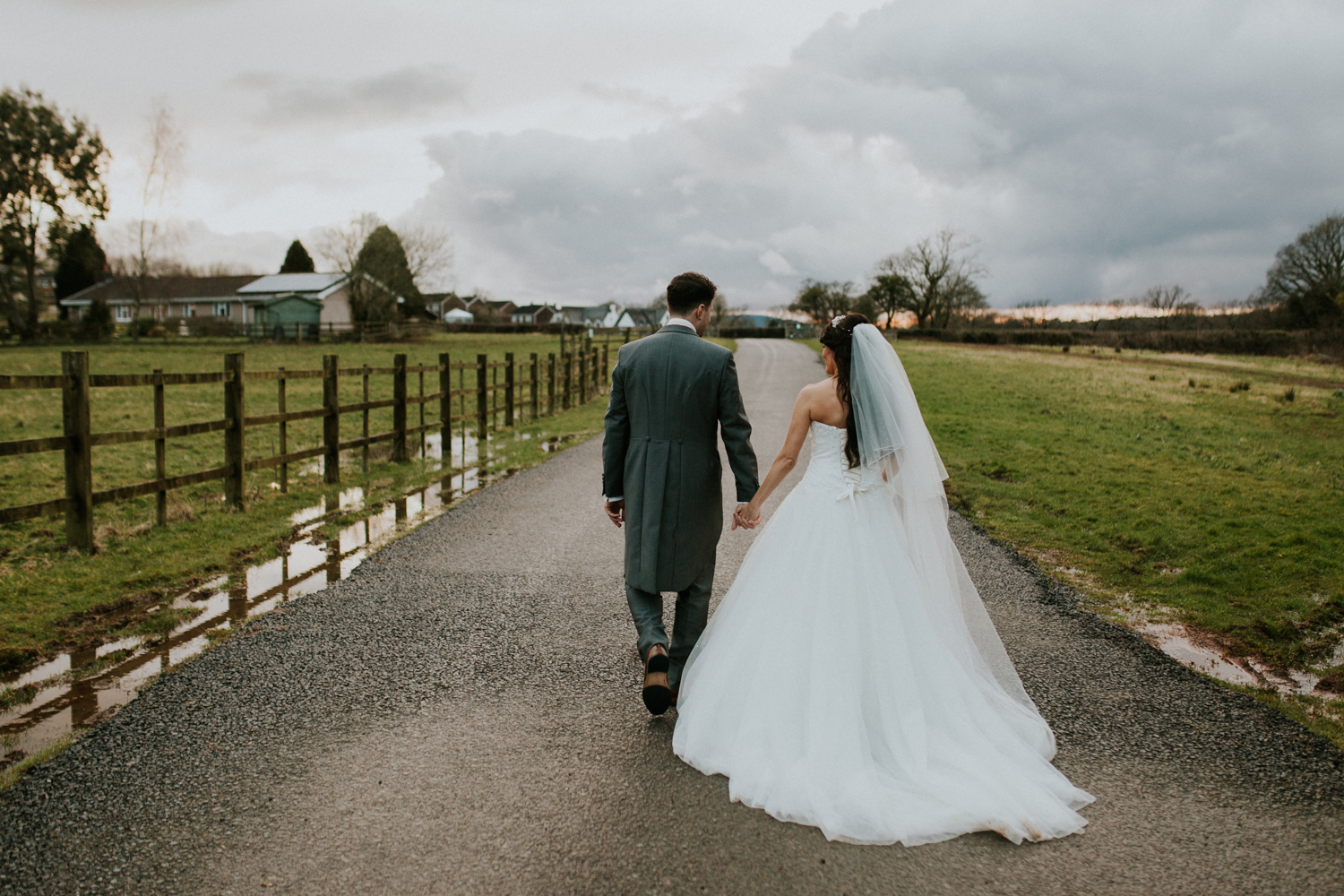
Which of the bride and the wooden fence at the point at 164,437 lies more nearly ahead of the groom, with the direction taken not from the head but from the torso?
the wooden fence

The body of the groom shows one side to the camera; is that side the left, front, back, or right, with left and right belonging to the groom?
back

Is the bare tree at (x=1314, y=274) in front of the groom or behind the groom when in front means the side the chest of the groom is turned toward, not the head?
in front

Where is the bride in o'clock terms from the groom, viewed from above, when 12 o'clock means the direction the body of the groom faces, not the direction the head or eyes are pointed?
The bride is roughly at 4 o'clock from the groom.

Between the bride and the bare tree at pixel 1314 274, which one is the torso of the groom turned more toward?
the bare tree

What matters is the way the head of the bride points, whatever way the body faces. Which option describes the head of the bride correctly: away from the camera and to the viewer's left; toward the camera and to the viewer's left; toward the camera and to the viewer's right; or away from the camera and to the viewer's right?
away from the camera and to the viewer's left

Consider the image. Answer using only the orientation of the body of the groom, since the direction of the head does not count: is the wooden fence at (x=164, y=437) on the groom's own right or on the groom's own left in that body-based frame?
on the groom's own left
